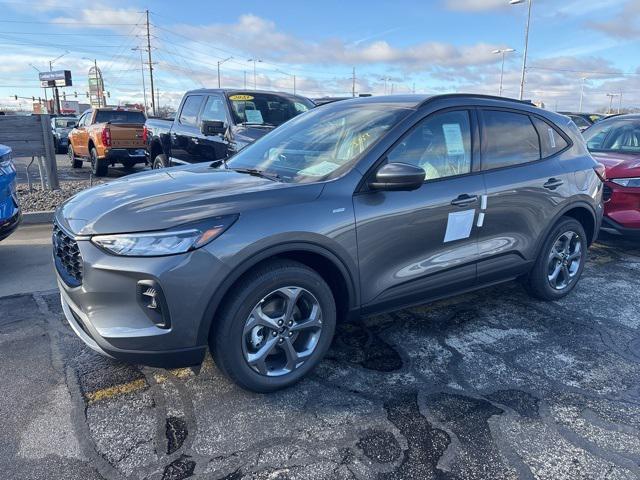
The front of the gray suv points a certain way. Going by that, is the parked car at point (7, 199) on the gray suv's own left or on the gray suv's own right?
on the gray suv's own right

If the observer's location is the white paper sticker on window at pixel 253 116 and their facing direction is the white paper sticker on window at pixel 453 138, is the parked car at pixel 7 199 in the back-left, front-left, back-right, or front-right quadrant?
front-right

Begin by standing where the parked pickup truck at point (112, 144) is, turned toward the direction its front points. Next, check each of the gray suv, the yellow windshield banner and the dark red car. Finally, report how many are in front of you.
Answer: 0

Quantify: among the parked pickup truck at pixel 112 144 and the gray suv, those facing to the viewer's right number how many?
0

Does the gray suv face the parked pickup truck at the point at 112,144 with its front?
no

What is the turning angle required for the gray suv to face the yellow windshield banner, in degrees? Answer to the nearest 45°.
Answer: approximately 135° to its right

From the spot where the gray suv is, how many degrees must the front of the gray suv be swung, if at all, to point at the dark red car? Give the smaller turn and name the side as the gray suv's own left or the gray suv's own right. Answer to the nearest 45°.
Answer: approximately 180°

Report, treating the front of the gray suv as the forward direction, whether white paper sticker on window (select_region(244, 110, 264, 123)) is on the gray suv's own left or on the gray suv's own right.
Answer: on the gray suv's own right

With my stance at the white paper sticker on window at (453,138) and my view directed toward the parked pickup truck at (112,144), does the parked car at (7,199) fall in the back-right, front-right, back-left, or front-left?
front-left

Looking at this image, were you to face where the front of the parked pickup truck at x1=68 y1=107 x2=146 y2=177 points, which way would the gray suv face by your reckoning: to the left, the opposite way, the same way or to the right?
to the left

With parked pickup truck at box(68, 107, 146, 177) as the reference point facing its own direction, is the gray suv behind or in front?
behind
